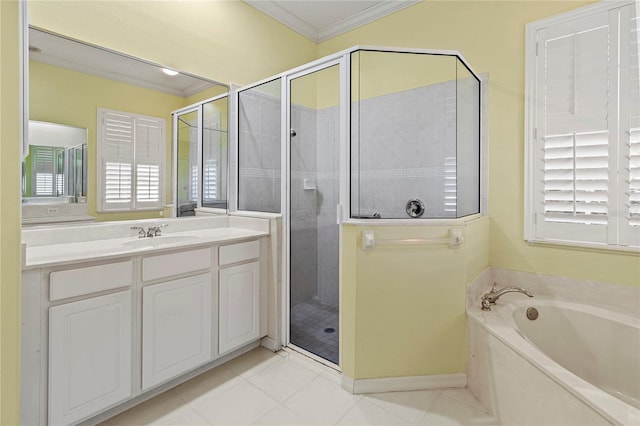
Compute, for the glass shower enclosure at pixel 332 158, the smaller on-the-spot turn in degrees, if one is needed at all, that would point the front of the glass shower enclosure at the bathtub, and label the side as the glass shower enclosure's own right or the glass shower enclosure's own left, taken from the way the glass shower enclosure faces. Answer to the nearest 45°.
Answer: approximately 90° to the glass shower enclosure's own left

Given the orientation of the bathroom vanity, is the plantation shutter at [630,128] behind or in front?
in front

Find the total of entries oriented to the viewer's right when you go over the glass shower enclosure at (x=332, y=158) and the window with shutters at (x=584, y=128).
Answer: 0

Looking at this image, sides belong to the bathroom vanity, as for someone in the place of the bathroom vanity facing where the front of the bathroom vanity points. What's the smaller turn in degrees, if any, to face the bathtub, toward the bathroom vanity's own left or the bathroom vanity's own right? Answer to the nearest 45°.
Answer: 0° — it already faces it

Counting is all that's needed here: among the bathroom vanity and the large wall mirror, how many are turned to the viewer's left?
0

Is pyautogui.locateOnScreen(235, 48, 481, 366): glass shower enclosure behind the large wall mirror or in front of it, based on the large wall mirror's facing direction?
in front

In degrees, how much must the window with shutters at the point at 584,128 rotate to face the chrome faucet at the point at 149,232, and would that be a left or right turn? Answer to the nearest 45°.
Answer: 0° — it already faces it

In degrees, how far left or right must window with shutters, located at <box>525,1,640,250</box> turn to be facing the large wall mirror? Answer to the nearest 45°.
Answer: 0° — it already faces it
